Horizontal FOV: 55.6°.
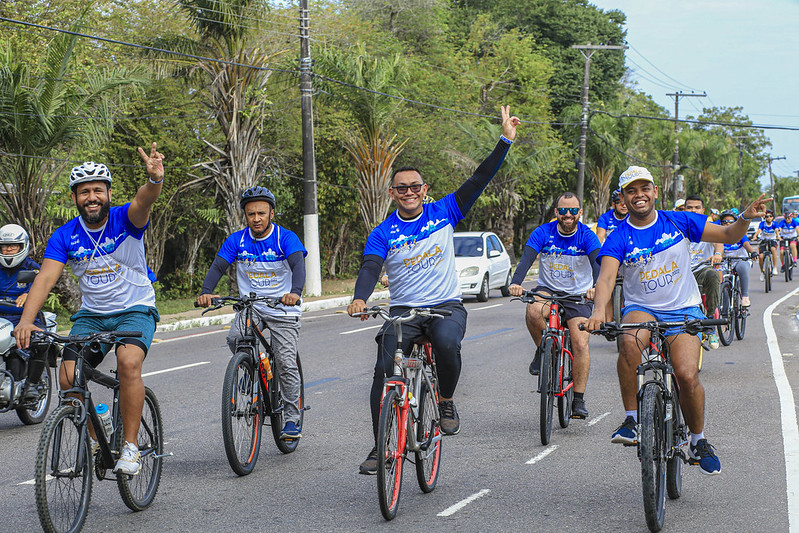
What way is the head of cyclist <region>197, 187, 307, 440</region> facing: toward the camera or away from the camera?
toward the camera

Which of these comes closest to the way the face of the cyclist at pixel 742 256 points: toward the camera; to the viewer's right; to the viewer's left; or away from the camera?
toward the camera

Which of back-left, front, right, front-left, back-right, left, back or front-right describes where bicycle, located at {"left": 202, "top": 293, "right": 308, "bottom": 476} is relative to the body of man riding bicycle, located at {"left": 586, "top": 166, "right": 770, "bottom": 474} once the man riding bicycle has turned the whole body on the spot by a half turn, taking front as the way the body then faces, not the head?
left

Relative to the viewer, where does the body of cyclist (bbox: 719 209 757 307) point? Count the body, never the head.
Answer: toward the camera

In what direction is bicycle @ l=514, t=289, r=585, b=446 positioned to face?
toward the camera

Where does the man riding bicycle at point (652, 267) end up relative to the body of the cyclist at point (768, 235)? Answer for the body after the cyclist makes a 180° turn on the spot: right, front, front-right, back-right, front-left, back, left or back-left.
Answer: back

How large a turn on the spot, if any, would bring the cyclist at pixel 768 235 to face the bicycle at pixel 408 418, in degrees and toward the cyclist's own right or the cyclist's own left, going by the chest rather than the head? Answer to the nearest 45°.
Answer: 0° — they already face it

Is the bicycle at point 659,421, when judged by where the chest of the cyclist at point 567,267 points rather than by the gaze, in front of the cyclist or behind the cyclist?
in front

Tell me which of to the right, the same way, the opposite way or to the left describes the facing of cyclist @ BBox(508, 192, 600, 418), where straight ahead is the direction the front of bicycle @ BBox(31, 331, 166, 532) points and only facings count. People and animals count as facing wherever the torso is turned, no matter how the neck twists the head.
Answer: the same way

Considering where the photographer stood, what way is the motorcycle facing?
facing the viewer and to the left of the viewer

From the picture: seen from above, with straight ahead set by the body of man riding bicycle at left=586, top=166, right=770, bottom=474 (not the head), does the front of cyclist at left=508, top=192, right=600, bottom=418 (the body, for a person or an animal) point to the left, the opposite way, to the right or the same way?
the same way

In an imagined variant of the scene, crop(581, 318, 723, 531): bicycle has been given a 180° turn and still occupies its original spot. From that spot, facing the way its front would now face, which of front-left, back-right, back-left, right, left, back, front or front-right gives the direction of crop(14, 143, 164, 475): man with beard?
left

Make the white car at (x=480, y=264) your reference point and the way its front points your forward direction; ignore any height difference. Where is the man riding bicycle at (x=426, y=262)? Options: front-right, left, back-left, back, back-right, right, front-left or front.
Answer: front-left
